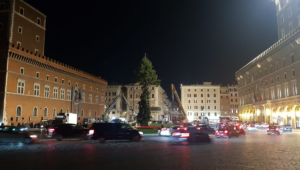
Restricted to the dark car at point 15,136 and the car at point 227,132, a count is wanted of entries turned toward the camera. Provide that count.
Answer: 0

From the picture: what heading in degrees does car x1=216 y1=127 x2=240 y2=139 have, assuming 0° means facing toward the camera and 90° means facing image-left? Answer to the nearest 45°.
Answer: approximately 225°

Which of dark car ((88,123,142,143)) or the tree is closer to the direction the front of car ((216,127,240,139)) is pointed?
the tree

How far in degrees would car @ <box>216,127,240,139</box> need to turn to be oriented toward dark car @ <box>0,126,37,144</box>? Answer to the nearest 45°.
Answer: approximately 180°

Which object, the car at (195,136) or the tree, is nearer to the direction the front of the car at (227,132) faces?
the tree
